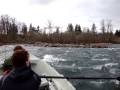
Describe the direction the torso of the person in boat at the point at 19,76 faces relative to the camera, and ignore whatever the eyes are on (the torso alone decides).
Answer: away from the camera

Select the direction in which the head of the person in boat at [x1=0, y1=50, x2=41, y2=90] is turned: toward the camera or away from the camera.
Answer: away from the camera
